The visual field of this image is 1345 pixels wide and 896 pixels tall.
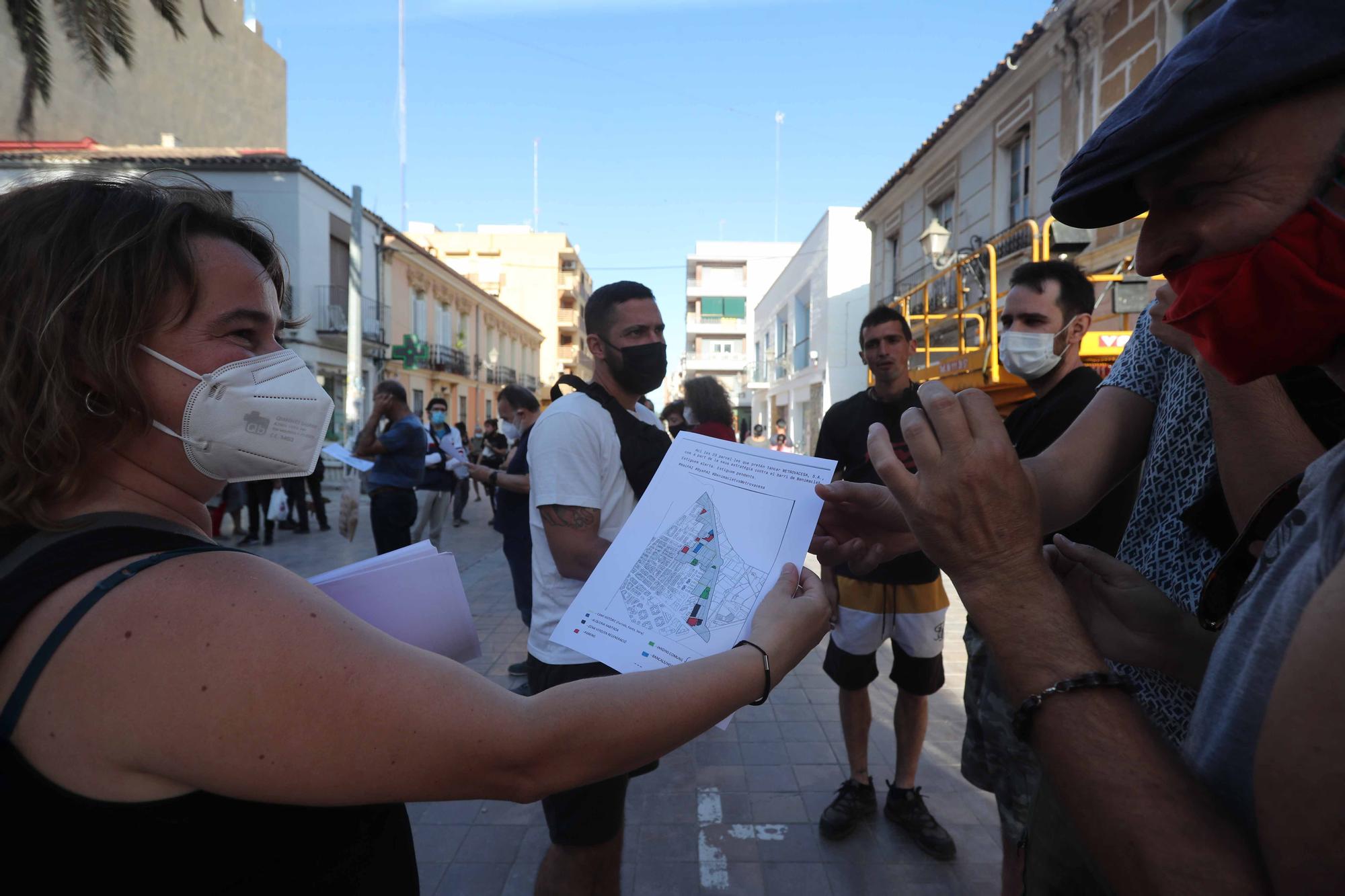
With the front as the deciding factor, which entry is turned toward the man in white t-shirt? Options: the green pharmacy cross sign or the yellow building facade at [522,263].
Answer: the green pharmacy cross sign

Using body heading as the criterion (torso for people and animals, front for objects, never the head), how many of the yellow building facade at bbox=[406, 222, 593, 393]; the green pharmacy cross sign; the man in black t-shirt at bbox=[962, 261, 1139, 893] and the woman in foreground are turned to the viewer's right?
2

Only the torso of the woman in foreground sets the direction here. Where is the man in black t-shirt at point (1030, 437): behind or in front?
in front

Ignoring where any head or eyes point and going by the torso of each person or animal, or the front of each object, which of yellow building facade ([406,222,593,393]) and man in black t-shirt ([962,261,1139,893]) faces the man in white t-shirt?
the man in black t-shirt

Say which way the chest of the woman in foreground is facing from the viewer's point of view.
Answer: to the viewer's right

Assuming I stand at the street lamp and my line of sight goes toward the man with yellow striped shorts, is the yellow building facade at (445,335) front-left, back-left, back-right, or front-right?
back-right

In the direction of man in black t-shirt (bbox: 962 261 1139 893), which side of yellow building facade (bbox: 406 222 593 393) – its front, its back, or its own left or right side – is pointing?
right

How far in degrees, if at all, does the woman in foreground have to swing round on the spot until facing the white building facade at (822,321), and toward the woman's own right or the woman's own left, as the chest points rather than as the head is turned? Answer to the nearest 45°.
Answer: approximately 45° to the woman's own left

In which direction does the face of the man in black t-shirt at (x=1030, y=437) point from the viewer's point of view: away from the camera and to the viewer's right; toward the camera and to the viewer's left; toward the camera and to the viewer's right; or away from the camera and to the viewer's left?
toward the camera and to the viewer's left

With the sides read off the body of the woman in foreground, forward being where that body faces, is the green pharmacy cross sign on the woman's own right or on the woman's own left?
on the woman's own left

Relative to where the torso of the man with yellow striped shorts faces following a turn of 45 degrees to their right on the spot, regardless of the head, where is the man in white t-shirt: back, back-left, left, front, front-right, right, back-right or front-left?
front

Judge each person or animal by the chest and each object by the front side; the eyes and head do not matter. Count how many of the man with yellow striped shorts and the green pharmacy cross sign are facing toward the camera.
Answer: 2

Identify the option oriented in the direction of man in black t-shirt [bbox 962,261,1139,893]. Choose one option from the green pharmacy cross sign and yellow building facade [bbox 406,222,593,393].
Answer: the green pharmacy cross sign

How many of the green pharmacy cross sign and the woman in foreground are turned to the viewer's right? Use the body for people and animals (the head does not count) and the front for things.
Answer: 1

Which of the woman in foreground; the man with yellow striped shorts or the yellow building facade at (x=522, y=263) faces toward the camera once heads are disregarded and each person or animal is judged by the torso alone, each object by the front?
the man with yellow striped shorts
